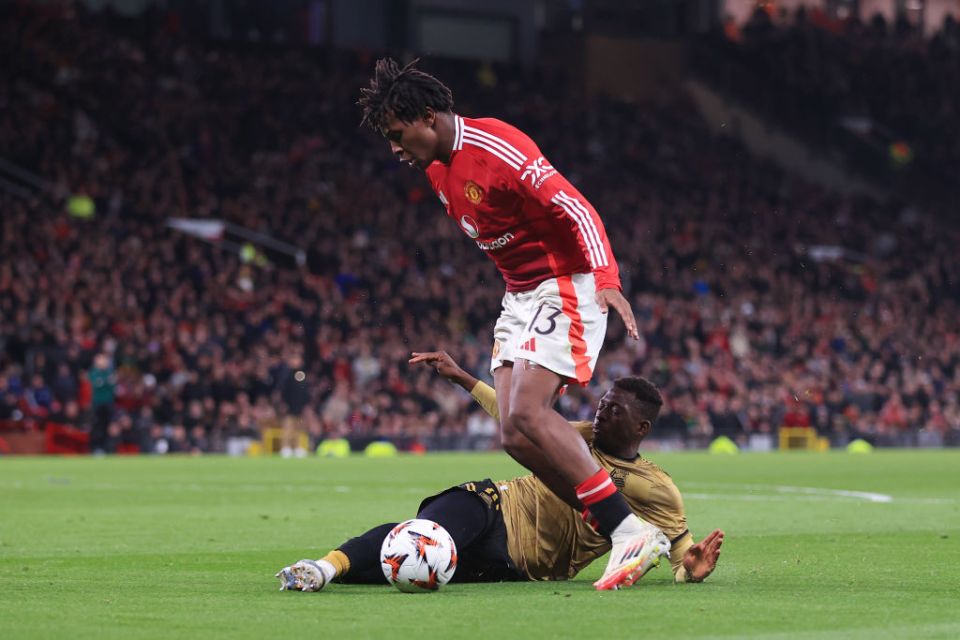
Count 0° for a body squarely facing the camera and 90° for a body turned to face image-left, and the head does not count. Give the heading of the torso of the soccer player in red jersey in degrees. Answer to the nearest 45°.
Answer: approximately 45°
